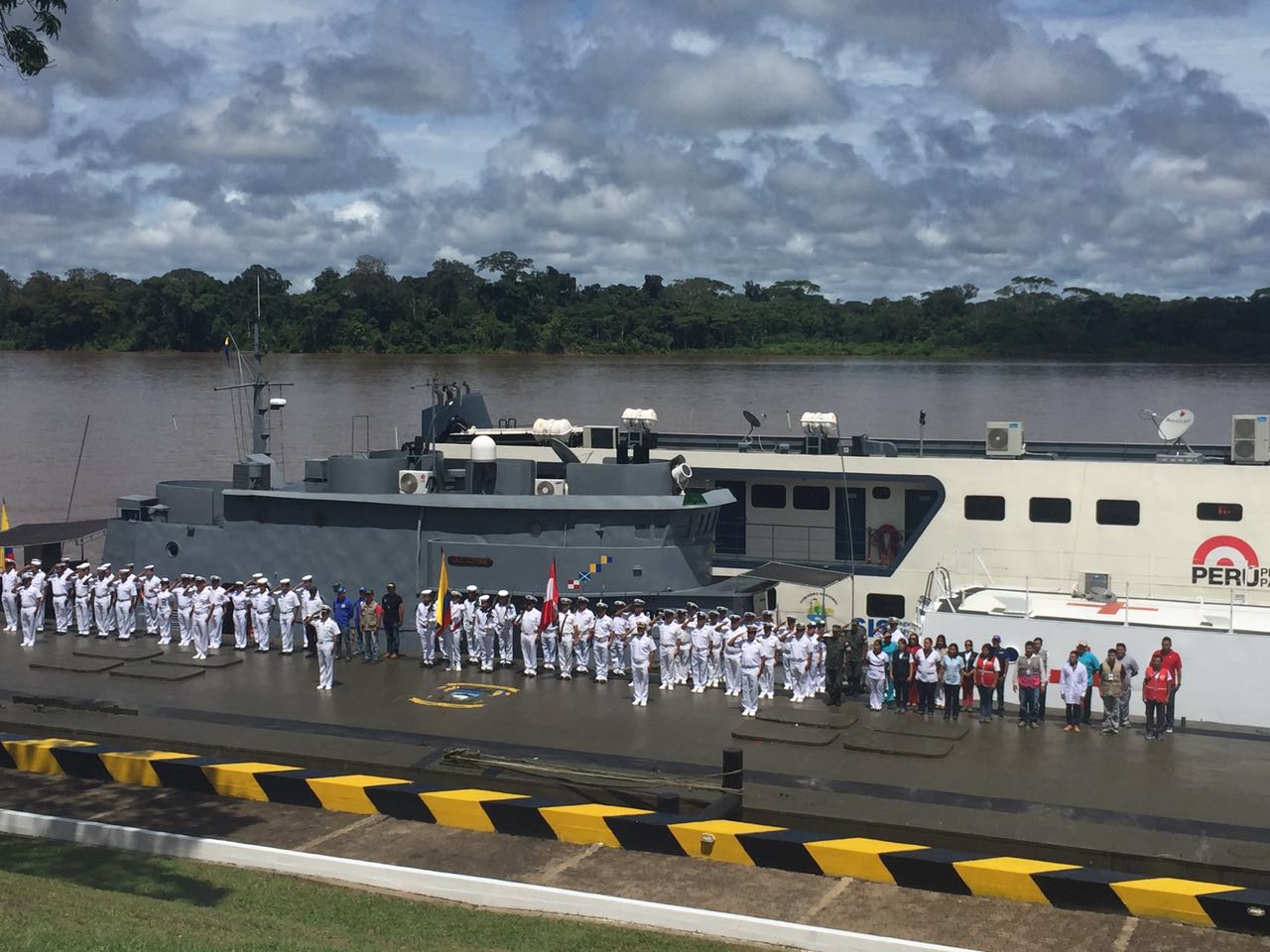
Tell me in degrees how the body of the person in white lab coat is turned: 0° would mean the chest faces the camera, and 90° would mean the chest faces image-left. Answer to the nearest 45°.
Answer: approximately 0°

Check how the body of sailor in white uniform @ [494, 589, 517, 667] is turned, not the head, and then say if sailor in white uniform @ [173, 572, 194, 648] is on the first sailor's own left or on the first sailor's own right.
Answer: on the first sailor's own right

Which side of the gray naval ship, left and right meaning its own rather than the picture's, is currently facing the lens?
right

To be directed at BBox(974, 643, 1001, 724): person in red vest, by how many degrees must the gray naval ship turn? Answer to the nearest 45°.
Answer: approximately 45° to its right

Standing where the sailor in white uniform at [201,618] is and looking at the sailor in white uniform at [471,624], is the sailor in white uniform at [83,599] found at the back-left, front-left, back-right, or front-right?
back-left

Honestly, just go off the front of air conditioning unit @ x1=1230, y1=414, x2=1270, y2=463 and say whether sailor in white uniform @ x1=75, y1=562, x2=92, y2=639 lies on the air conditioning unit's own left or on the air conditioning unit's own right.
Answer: on the air conditioning unit's own right

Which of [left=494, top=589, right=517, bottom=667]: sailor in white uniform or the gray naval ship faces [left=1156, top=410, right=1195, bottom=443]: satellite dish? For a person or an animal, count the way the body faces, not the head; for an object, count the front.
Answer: the gray naval ship

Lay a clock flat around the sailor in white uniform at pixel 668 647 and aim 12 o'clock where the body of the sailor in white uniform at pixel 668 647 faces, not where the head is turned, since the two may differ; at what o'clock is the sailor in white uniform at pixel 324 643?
the sailor in white uniform at pixel 324 643 is roughly at 3 o'clock from the sailor in white uniform at pixel 668 647.
